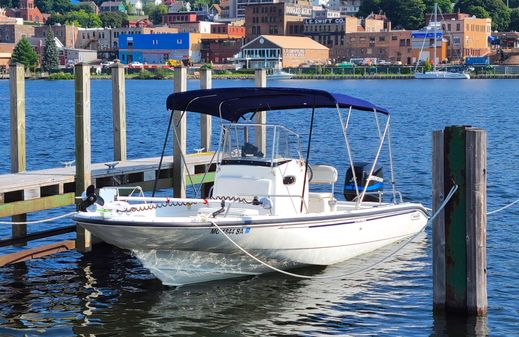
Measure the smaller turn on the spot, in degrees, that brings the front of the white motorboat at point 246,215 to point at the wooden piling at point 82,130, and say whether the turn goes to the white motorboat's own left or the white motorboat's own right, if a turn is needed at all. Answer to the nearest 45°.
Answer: approximately 45° to the white motorboat's own right

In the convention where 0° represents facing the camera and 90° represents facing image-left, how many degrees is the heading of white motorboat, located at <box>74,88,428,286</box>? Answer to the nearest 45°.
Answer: approximately 45°

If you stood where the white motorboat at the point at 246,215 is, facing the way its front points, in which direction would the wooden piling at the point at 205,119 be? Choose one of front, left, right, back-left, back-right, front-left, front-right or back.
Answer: back-right

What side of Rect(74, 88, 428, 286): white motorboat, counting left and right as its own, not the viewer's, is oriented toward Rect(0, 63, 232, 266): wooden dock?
right

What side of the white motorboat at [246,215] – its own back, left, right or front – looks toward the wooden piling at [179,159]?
right
